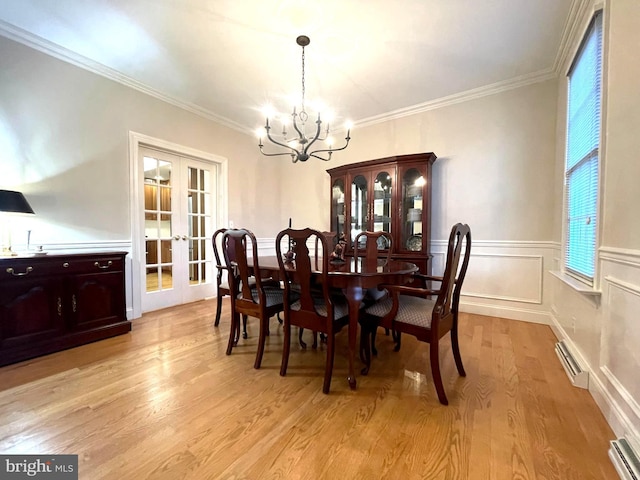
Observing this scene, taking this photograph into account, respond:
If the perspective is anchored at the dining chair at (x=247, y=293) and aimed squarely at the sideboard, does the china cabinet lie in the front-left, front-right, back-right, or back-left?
back-right

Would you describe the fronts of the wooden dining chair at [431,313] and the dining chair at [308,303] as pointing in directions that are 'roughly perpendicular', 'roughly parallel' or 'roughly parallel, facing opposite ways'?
roughly perpendicular

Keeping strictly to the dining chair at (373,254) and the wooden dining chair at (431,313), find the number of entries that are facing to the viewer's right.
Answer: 0

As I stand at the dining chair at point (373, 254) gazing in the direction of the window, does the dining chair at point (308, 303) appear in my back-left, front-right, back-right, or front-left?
back-right

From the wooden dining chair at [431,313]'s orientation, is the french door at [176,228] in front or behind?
in front

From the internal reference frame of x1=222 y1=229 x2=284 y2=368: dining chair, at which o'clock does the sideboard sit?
The sideboard is roughly at 8 o'clock from the dining chair.

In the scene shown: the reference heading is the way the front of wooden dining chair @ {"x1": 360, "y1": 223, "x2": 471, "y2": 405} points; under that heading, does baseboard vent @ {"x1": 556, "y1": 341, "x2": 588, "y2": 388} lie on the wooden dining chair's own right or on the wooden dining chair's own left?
on the wooden dining chair's own right

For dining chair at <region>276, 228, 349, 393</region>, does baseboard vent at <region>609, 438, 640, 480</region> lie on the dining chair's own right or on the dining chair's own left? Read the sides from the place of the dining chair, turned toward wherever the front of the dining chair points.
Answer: on the dining chair's own right

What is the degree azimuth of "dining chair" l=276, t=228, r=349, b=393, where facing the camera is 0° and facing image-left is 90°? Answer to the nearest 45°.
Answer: approximately 225°

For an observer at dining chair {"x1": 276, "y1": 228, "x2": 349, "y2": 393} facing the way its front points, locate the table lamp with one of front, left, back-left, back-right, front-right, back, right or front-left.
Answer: back-left

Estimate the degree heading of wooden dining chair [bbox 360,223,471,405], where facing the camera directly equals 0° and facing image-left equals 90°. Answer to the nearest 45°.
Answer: approximately 135°

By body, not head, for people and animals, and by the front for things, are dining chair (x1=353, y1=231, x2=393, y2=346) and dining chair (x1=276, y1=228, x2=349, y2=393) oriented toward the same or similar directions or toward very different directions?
very different directions

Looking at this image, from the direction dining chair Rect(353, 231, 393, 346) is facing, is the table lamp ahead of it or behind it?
ahead

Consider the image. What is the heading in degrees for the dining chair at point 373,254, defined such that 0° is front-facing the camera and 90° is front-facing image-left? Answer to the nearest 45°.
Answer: approximately 45°

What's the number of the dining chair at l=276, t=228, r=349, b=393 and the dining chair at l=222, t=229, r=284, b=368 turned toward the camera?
0

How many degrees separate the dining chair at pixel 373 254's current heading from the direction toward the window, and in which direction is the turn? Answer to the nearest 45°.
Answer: approximately 135° to its left

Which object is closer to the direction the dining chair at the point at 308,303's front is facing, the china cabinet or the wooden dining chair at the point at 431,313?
the china cabinet
